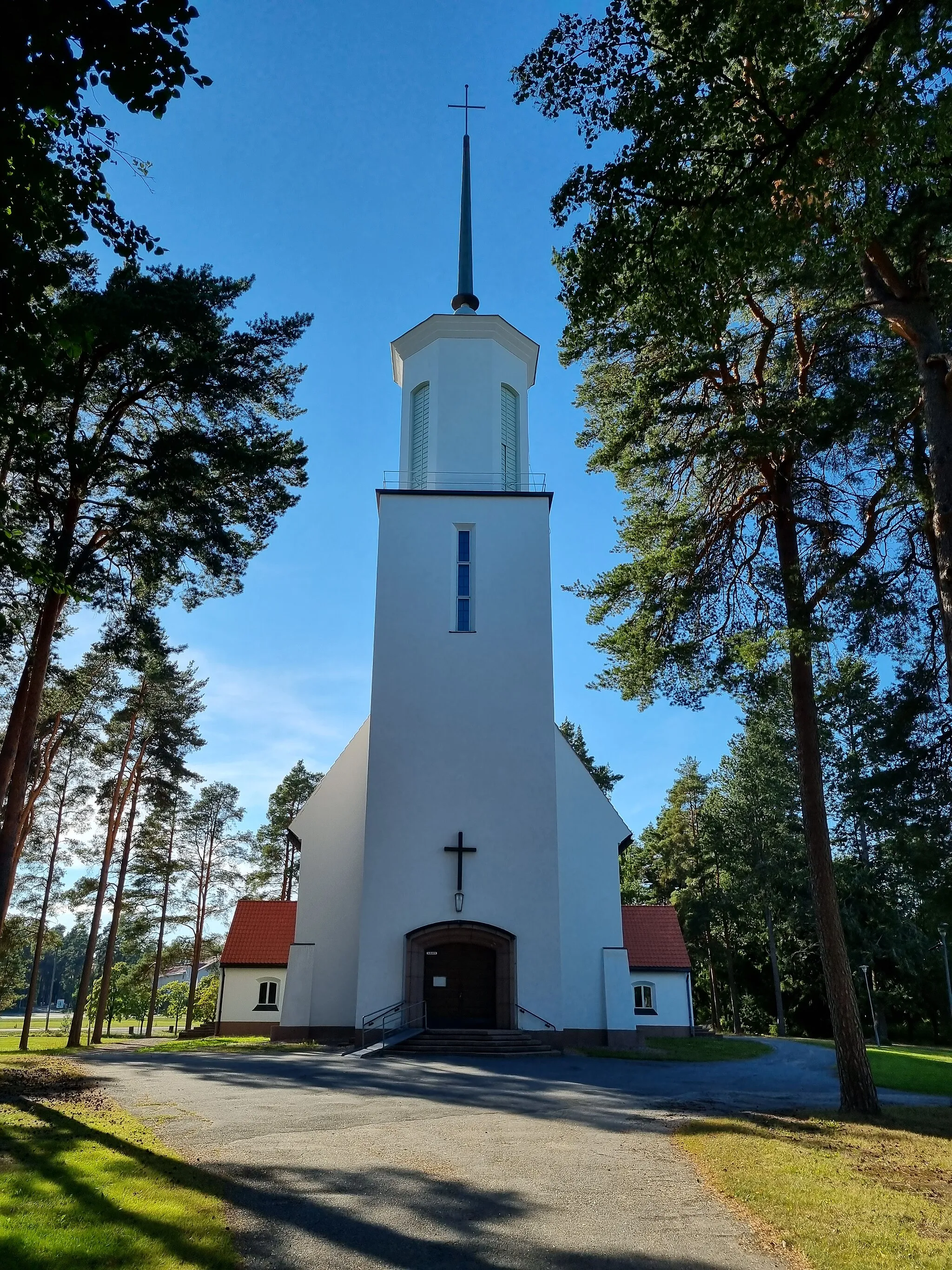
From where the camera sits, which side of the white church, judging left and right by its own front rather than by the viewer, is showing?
front

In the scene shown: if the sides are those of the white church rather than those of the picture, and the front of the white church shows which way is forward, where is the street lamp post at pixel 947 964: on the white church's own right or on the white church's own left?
on the white church's own left

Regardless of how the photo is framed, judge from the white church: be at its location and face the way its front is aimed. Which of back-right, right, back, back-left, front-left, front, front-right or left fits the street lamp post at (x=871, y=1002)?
back-left
